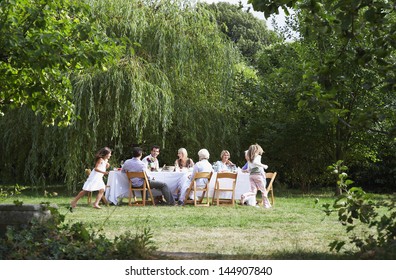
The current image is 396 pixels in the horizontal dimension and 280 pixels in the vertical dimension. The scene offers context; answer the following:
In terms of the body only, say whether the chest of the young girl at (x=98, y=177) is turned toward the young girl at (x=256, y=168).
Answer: yes

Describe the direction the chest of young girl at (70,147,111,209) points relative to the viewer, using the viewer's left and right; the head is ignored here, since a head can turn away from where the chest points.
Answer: facing to the right of the viewer

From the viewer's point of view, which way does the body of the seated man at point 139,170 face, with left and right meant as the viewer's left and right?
facing away from the viewer and to the right of the viewer

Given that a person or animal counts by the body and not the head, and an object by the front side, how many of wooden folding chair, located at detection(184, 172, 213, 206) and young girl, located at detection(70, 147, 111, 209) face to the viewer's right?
1

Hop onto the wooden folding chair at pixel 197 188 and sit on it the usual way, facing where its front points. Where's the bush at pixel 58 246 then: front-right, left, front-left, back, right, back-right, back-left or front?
back-left

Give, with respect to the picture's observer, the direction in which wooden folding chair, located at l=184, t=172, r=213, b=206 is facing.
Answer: facing away from the viewer and to the left of the viewer

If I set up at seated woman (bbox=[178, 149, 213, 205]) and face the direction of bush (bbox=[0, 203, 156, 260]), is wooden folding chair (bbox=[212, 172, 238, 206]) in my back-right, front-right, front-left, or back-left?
back-left

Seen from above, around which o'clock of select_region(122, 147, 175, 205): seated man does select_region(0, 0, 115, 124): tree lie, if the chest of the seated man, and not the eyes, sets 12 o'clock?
The tree is roughly at 5 o'clock from the seated man.

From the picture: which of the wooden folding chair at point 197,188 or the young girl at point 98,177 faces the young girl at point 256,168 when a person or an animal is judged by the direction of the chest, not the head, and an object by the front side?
the young girl at point 98,177
